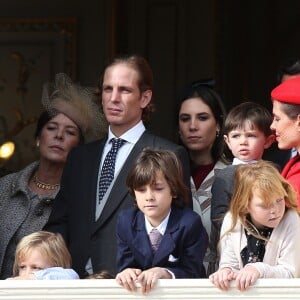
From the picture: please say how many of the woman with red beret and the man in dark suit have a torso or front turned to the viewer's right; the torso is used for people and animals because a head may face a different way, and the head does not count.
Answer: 0

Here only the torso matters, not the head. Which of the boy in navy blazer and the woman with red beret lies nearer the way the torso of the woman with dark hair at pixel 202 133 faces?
the boy in navy blazer

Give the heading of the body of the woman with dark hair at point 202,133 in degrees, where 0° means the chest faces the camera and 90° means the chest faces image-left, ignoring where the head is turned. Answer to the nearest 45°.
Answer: approximately 45°

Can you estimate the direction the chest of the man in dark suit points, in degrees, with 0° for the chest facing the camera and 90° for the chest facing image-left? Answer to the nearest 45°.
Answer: approximately 45°

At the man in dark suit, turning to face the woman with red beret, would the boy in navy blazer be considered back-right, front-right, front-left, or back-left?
front-right

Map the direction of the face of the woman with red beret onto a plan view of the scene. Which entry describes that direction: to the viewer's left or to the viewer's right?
to the viewer's left

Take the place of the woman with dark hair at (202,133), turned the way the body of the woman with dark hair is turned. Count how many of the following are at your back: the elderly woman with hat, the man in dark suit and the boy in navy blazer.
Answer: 0

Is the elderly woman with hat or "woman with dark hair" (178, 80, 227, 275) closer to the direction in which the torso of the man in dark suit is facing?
the elderly woman with hat

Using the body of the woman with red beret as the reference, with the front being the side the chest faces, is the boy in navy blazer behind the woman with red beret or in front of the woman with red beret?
in front

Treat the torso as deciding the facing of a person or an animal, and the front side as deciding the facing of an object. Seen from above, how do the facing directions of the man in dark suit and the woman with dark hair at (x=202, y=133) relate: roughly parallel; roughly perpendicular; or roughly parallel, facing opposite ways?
roughly parallel
